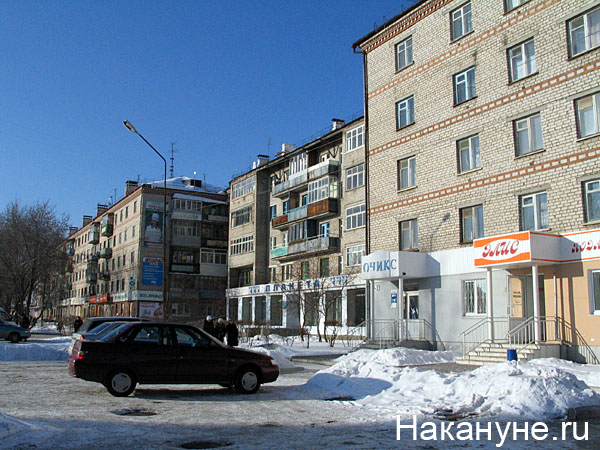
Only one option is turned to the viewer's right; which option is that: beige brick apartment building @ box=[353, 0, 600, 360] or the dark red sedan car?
the dark red sedan car

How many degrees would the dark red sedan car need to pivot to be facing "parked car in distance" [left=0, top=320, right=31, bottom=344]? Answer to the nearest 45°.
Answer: approximately 90° to its left

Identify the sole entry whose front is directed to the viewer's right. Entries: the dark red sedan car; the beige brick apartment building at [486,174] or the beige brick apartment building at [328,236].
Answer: the dark red sedan car

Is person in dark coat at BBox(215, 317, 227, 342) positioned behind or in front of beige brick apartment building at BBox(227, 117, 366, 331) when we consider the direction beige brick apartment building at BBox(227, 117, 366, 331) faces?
in front

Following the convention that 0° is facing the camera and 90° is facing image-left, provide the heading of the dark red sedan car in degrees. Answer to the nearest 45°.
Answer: approximately 270°

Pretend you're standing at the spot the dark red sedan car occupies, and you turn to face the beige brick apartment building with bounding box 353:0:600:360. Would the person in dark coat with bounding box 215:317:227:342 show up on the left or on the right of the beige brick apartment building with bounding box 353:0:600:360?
left

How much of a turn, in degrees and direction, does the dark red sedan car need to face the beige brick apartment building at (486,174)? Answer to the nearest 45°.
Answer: approximately 45° to its left

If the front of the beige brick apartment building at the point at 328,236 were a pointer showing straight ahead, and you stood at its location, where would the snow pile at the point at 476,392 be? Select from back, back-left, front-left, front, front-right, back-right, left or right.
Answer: front-left

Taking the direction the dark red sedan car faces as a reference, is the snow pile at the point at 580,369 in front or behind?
in front

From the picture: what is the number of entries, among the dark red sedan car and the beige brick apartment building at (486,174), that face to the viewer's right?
1

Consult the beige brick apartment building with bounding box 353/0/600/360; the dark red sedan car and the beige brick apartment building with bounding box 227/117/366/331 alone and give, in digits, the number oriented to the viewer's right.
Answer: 1

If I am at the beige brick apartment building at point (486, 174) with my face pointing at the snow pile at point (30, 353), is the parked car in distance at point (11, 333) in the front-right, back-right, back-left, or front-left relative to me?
front-right

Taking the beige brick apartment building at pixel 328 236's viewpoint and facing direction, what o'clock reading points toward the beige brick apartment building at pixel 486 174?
the beige brick apartment building at pixel 486 174 is roughly at 10 o'clock from the beige brick apartment building at pixel 328 236.
